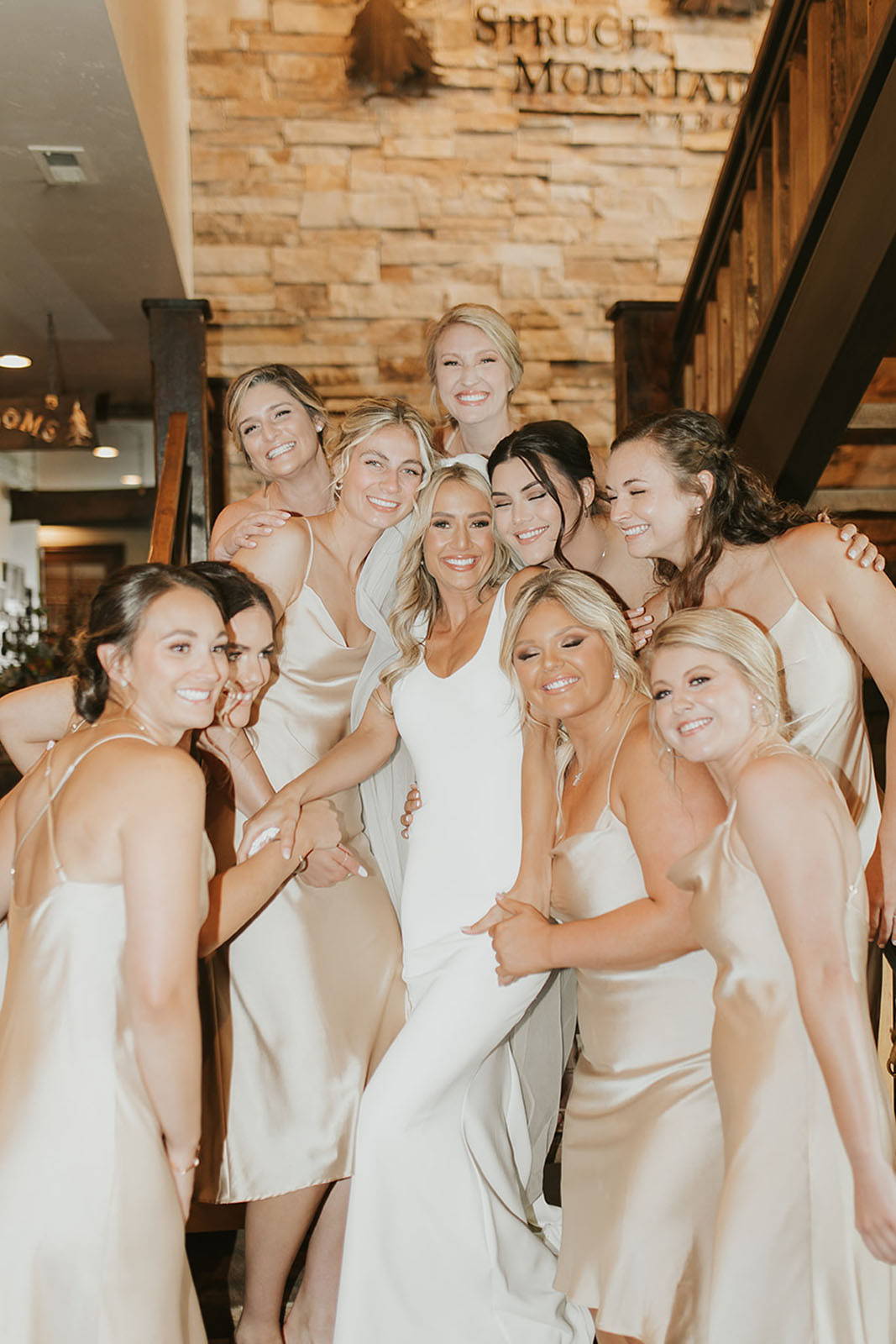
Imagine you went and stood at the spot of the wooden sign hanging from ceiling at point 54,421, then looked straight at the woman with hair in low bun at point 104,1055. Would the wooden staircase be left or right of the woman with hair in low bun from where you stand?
left

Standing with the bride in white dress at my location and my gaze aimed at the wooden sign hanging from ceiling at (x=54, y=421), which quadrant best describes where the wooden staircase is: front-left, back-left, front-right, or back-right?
front-right

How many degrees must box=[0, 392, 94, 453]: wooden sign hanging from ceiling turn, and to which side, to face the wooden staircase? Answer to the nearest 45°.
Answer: approximately 45° to its left

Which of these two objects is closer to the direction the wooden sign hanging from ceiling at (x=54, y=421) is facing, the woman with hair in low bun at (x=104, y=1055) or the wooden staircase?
the woman with hair in low bun

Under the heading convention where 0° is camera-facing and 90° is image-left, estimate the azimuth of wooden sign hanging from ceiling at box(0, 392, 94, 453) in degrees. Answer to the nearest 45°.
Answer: approximately 0°

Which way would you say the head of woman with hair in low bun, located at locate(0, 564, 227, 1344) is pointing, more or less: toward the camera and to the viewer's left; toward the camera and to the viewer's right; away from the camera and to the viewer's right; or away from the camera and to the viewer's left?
toward the camera and to the viewer's right

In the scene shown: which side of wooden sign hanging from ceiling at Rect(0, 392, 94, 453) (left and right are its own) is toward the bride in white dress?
front

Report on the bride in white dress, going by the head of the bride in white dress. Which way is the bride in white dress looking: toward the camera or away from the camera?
toward the camera

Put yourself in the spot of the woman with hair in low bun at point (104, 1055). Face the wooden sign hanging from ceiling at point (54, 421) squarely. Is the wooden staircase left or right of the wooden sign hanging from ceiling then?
right

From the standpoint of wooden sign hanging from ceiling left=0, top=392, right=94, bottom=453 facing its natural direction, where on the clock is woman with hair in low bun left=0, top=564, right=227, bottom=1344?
The woman with hair in low bun is roughly at 12 o'clock from the wooden sign hanging from ceiling.
